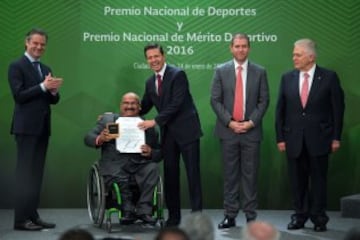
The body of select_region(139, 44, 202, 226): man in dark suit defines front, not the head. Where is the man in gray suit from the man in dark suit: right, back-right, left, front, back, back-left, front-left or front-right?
back-left

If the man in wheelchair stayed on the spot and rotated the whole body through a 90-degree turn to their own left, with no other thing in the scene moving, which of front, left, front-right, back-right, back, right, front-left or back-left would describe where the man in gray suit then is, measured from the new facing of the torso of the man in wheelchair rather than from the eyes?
front

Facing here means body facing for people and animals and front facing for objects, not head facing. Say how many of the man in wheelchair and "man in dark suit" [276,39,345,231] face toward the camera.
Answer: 2

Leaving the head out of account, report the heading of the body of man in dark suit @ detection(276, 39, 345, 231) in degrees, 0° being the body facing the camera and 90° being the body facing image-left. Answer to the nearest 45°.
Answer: approximately 0°
